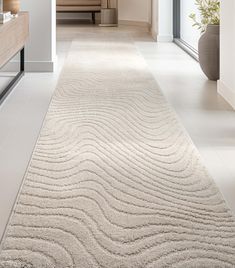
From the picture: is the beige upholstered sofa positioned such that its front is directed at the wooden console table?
yes

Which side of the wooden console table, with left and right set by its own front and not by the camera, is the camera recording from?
right

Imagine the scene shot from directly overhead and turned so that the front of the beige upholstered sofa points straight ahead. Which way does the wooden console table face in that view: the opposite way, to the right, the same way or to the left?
to the left

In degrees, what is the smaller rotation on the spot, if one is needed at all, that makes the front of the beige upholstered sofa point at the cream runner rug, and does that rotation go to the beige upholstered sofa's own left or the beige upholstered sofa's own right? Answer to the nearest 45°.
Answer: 0° — it already faces it

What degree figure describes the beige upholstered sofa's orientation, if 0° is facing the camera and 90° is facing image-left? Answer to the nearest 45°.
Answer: approximately 0°

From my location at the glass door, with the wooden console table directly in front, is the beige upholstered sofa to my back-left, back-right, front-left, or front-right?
back-right

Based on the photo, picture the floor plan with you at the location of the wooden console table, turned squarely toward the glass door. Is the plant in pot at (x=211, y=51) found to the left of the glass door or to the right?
right

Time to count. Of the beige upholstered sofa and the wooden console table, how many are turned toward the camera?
1

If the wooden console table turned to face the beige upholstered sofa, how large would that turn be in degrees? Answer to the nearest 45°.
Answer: approximately 90° to its left
